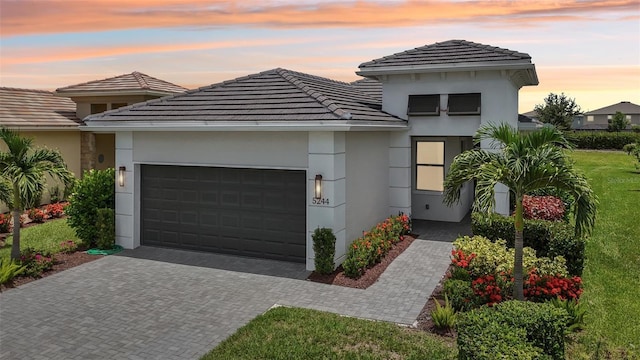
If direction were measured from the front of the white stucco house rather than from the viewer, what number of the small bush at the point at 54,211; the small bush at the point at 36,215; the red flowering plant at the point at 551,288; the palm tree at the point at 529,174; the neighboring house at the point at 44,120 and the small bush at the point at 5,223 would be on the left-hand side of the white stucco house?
2

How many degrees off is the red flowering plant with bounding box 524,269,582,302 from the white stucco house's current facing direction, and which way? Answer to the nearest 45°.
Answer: approximately 90° to its left

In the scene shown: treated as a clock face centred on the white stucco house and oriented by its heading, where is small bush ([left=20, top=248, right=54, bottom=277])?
The small bush is roughly at 1 o'clock from the white stucco house.

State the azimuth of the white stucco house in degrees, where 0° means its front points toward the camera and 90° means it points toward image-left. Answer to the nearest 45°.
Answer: approximately 45°

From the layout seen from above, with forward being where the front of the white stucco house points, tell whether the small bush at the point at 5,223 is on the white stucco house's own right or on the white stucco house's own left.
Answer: on the white stucco house's own right

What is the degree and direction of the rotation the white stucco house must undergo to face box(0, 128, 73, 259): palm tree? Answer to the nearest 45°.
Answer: approximately 45° to its right

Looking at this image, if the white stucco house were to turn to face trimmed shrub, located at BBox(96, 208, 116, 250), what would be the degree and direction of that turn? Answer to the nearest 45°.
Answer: approximately 45° to its right

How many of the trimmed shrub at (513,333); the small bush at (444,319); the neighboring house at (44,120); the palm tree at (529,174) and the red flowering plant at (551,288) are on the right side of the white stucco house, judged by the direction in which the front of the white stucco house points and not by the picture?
1

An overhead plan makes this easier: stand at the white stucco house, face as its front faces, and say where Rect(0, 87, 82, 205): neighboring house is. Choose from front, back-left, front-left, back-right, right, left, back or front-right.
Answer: right

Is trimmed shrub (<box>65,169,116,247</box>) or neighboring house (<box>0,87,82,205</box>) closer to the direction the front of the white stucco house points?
the trimmed shrub

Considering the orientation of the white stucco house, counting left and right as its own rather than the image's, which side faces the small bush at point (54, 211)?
right

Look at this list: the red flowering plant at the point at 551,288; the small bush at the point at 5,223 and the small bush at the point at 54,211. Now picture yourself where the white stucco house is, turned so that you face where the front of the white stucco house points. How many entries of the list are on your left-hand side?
1

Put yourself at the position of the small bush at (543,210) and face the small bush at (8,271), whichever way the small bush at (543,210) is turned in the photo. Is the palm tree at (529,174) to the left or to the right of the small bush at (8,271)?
left

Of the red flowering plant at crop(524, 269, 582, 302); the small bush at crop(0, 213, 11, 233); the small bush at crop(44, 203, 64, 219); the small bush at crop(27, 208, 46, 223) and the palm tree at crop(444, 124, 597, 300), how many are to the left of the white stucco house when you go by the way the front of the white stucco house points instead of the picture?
2

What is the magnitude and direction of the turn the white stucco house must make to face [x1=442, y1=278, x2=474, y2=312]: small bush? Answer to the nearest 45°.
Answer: approximately 90° to its left
